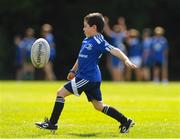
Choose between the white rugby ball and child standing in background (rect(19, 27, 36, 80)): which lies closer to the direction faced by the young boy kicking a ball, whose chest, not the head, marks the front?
the white rugby ball

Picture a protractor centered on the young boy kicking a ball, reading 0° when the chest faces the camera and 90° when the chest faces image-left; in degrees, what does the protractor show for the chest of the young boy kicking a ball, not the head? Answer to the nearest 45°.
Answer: approximately 90°

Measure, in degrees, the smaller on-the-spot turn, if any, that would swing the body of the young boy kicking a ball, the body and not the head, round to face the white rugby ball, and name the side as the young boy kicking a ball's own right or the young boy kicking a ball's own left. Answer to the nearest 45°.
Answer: approximately 45° to the young boy kicking a ball's own right

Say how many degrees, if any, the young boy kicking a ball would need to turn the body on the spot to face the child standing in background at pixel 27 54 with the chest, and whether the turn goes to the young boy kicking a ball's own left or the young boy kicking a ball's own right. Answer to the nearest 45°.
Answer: approximately 90° to the young boy kicking a ball's own right
